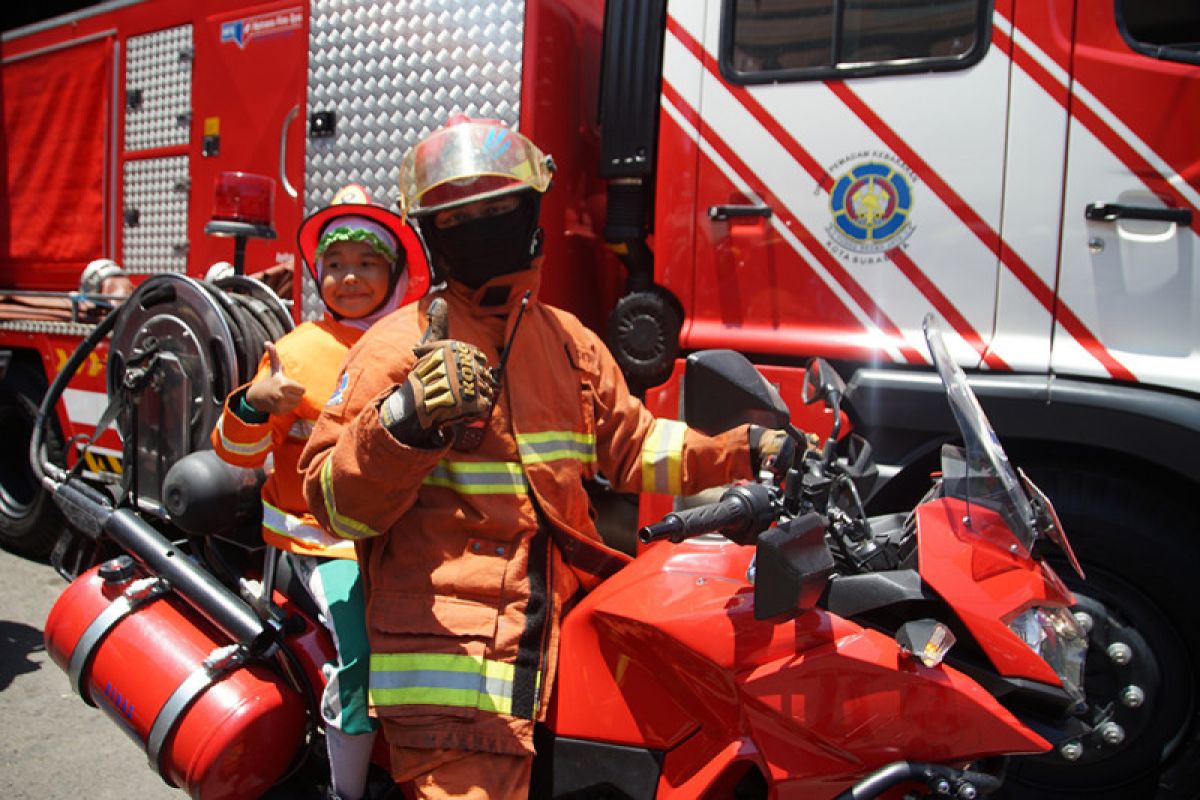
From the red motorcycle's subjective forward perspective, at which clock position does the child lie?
The child is roughly at 6 o'clock from the red motorcycle.

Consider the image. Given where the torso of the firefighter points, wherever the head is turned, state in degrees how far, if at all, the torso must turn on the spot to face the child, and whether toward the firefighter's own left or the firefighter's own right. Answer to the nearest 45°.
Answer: approximately 180°

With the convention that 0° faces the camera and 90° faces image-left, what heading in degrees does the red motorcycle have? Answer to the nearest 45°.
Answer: approximately 315°

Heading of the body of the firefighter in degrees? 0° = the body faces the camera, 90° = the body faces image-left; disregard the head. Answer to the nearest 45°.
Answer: approximately 315°
